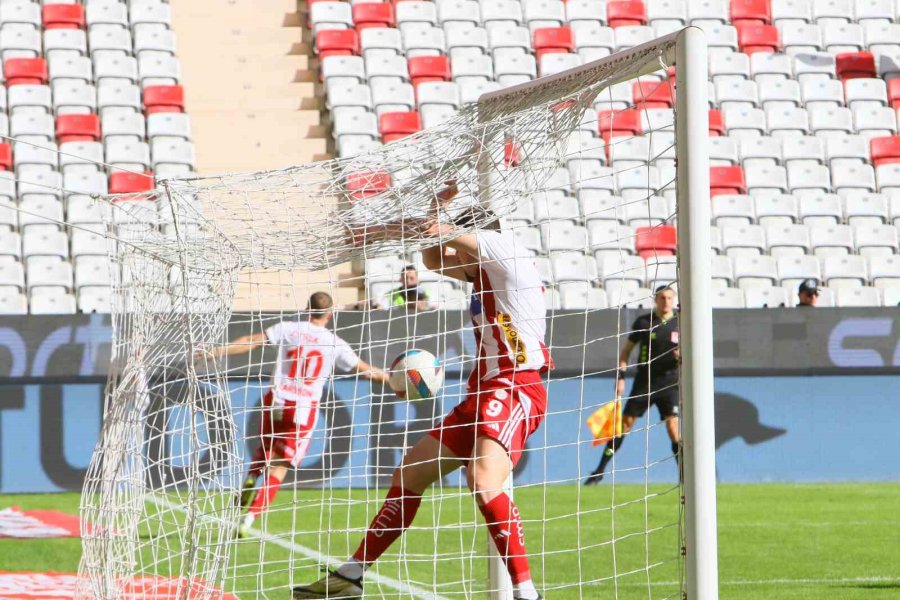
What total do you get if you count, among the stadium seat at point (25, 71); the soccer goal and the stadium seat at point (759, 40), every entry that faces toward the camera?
2

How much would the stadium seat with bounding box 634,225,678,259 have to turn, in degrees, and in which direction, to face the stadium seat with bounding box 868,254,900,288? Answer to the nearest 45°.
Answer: approximately 90° to its left

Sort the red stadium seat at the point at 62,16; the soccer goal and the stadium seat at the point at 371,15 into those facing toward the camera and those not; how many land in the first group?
2

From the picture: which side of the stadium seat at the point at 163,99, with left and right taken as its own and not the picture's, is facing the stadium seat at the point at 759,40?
left
